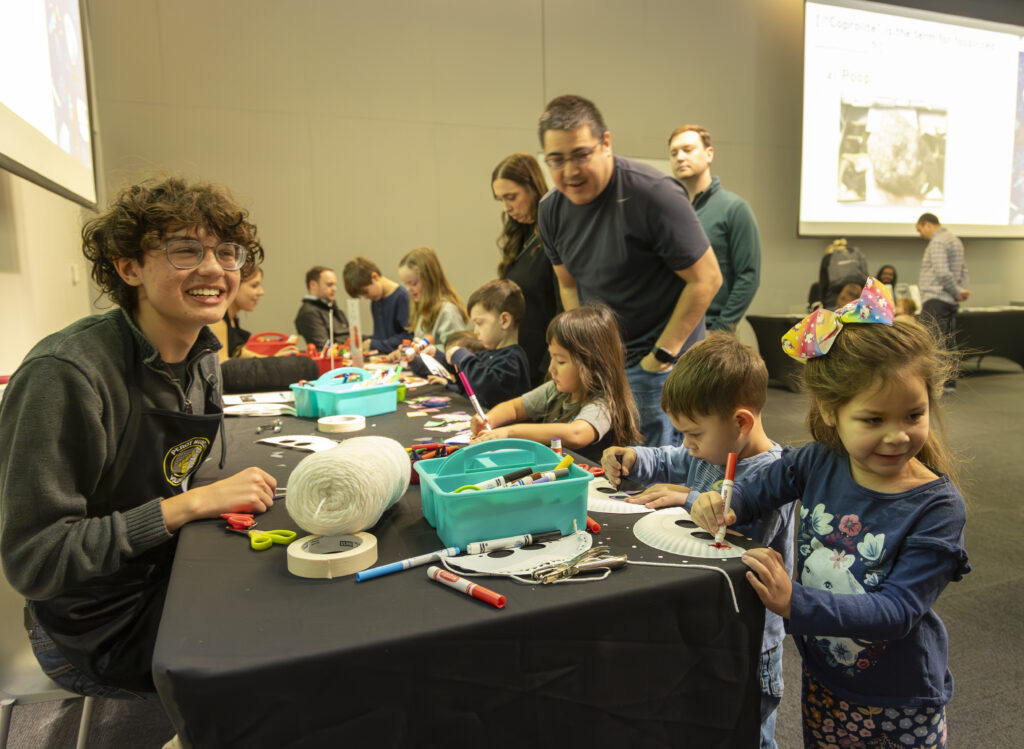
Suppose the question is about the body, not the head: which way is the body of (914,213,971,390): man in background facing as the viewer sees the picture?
to the viewer's left

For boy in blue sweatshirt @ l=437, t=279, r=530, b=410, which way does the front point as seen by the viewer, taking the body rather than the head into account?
to the viewer's left

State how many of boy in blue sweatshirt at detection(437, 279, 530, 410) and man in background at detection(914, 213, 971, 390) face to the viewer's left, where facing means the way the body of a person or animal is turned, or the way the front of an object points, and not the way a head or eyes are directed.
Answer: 2

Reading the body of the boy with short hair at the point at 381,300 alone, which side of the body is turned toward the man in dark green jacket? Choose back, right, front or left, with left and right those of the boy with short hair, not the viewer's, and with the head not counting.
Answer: left

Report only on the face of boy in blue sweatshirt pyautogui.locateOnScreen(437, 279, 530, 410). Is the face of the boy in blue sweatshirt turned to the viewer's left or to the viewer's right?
to the viewer's left

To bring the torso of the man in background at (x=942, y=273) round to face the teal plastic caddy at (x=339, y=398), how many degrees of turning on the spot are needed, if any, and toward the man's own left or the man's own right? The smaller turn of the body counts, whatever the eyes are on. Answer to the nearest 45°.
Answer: approximately 90° to the man's own left

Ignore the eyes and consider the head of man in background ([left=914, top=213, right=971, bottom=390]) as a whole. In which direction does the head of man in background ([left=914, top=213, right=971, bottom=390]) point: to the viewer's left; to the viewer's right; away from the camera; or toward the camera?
to the viewer's left
